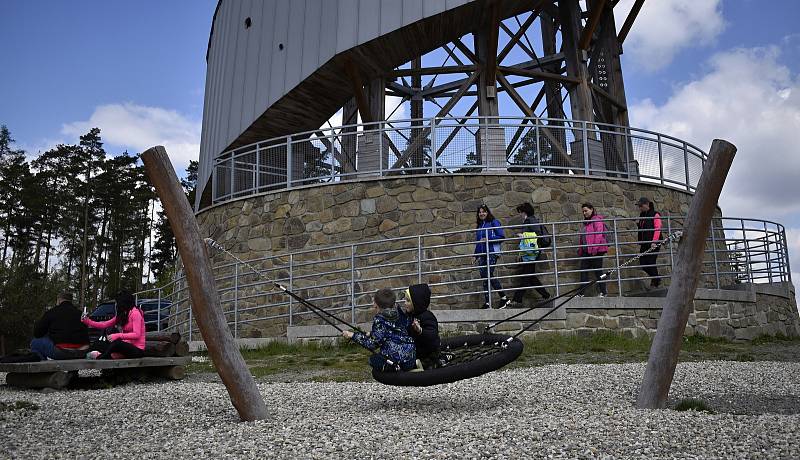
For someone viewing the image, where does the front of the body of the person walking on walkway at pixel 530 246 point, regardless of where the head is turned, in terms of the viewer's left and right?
facing to the left of the viewer

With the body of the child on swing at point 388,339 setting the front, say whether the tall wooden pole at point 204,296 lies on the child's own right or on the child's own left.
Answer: on the child's own left

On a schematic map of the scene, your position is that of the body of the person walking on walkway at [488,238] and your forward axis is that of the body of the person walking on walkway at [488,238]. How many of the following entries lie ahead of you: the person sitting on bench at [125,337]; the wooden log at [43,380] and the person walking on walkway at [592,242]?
2

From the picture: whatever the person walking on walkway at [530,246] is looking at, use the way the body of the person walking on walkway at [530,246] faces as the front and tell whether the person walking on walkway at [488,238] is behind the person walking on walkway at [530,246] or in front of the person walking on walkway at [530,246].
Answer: in front

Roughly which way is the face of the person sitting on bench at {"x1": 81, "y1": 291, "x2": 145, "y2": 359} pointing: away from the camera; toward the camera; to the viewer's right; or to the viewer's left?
to the viewer's left

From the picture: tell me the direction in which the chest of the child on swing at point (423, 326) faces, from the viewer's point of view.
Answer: to the viewer's left

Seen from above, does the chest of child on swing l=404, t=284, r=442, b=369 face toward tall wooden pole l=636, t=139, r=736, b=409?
no

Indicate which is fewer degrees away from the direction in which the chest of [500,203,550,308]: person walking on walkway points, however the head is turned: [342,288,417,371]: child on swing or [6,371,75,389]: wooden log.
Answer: the wooden log

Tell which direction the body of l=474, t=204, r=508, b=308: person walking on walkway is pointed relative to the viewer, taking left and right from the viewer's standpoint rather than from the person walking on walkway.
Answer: facing the viewer and to the left of the viewer

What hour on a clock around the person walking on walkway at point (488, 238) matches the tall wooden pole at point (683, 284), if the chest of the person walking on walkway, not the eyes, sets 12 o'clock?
The tall wooden pole is roughly at 10 o'clock from the person walking on walkway.

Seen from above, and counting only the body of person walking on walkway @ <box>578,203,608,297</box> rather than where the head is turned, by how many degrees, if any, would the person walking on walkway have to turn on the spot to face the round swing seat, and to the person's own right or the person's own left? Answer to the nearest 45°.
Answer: approximately 45° to the person's own left

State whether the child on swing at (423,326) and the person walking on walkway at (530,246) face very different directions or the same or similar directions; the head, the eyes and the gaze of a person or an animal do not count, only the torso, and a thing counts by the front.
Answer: same or similar directions

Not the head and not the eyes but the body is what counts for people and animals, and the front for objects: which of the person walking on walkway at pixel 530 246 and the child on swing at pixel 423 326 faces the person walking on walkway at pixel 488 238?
the person walking on walkway at pixel 530 246

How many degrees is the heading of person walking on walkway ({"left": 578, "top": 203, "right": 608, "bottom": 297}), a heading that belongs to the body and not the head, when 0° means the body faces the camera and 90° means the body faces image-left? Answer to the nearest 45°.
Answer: approximately 45°

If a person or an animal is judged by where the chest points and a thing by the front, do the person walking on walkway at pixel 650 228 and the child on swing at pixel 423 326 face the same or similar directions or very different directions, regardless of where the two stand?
same or similar directions

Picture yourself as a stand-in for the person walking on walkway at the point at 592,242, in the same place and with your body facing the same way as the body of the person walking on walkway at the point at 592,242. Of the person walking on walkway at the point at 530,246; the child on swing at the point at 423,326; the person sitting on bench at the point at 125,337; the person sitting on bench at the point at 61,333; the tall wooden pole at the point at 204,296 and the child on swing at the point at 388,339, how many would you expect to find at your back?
0

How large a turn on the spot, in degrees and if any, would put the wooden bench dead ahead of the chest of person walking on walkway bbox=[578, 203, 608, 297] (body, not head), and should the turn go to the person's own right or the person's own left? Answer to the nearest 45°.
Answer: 0° — they already face it

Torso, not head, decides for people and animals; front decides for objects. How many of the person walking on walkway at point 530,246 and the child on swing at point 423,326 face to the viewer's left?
2

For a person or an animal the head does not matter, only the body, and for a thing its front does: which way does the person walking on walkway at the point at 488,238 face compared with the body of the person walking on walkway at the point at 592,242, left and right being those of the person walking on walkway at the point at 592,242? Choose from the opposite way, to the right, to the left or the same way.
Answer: the same way
